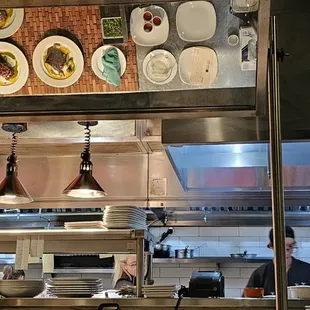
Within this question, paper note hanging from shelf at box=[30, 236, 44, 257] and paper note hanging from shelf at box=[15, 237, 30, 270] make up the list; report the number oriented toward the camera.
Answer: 2

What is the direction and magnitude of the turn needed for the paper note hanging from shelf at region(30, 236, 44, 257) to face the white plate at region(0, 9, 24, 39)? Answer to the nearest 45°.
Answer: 0° — it already faces it

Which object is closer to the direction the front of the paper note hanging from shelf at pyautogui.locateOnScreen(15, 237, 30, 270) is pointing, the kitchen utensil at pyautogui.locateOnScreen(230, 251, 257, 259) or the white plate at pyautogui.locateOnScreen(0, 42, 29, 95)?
the white plate

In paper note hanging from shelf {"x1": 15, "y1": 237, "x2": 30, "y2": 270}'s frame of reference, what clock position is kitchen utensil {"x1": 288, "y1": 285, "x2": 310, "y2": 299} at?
The kitchen utensil is roughly at 10 o'clock from the paper note hanging from shelf.
